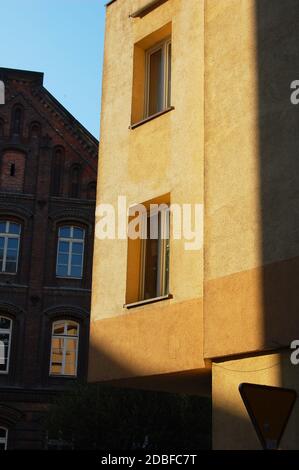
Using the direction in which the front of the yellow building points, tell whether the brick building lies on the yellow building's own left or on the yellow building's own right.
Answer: on the yellow building's own right

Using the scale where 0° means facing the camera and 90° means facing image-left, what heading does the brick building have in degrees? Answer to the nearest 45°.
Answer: approximately 0°

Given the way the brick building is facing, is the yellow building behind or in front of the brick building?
in front

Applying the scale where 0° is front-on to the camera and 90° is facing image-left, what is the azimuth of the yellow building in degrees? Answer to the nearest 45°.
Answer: approximately 45°

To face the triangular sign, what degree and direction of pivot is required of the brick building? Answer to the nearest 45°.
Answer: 0° — it already faces it
